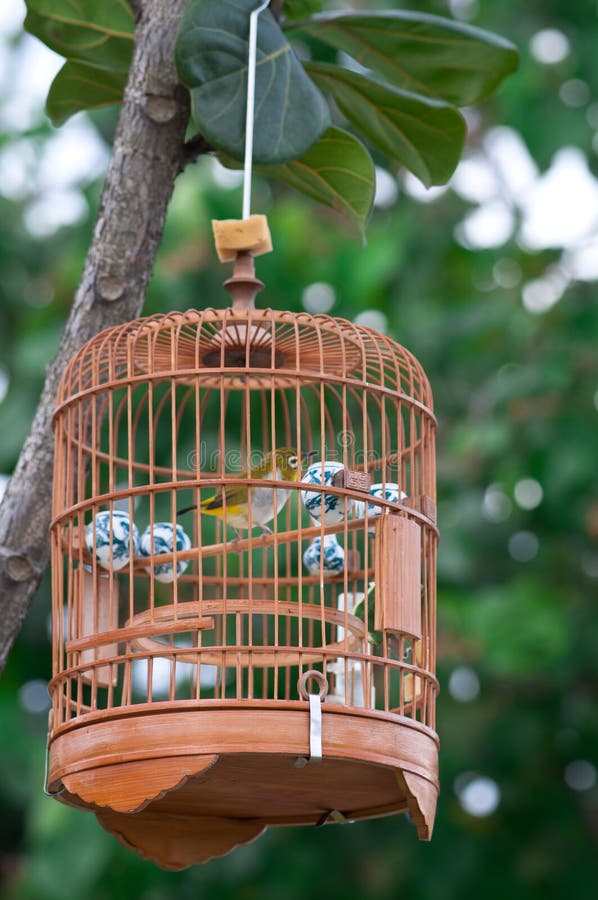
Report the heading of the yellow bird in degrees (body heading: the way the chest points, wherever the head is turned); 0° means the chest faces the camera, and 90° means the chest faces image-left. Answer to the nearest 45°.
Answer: approximately 270°
